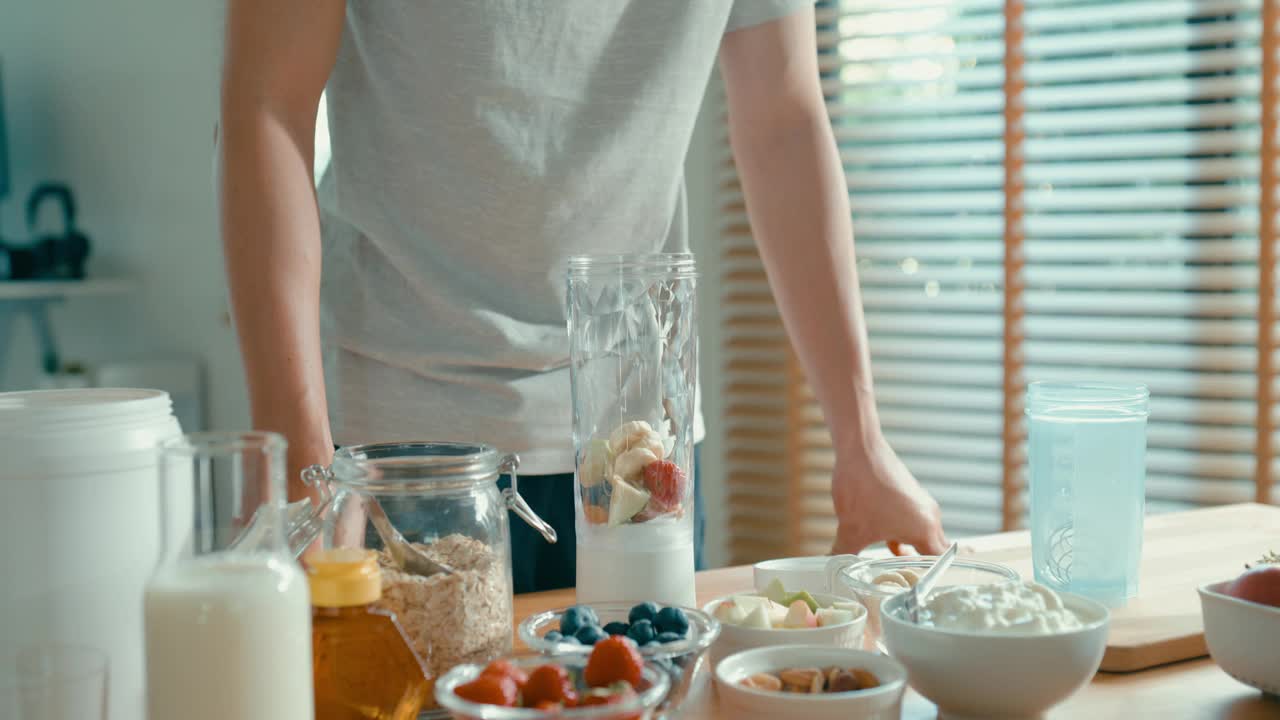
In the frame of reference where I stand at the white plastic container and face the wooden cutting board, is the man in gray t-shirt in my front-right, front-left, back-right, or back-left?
front-left

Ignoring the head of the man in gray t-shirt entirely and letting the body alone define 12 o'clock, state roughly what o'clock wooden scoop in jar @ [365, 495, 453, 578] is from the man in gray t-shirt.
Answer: The wooden scoop in jar is roughly at 12 o'clock from the man in gray t-shirt.

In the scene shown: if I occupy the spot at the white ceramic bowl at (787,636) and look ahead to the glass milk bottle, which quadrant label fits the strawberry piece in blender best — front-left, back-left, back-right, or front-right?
front-right

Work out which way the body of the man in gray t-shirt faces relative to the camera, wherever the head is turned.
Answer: toward the camera

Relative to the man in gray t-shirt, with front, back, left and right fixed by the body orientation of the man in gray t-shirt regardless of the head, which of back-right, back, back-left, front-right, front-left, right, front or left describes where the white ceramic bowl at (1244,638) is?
front-left

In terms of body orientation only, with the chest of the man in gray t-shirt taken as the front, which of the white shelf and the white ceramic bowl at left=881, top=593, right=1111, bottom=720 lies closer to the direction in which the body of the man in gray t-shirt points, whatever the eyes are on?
the white ceramic bowl

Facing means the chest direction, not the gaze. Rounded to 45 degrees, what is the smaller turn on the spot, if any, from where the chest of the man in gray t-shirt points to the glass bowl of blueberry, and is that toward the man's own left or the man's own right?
0° — they already face it

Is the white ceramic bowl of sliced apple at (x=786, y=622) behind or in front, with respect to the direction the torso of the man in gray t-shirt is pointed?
in front

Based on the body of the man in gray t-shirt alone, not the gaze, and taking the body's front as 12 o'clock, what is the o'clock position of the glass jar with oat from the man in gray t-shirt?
The glass jar with oat is roughly at 12 o'clock from the man in gray t-shirt.

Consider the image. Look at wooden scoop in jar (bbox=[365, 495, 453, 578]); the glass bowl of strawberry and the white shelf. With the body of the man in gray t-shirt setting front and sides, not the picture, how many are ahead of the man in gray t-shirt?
2

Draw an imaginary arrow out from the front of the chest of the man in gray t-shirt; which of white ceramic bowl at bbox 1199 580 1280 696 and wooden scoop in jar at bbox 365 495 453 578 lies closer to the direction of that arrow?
the wooden scoop in jar

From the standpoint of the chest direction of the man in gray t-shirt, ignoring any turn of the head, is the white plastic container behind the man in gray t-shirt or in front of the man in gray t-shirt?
in front

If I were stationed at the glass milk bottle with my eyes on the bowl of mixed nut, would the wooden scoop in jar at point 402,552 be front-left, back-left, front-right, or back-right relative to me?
front-left

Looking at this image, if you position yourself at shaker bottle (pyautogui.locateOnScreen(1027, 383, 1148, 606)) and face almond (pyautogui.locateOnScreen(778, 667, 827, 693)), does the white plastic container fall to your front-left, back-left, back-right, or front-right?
front-right

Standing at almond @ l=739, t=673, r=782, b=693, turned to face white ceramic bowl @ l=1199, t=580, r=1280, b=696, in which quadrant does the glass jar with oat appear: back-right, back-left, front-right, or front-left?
back-left
